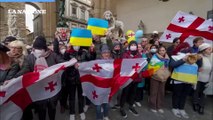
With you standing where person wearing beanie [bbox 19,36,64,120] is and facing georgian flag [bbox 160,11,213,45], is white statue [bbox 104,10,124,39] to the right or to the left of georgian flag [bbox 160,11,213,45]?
left

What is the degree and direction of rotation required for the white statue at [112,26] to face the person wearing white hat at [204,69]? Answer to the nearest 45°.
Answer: approximately 90° to its left

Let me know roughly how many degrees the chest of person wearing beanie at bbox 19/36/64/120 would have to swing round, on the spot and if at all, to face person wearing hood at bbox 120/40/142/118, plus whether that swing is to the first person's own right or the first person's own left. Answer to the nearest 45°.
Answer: approximately 90° to the first person's own left

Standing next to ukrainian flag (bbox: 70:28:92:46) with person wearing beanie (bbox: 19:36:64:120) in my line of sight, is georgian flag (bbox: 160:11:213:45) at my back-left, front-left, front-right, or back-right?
back-left

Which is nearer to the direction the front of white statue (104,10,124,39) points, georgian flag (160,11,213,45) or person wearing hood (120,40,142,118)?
the person wearing hood

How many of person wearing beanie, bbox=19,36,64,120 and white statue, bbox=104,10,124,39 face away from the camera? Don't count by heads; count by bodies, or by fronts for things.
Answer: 0

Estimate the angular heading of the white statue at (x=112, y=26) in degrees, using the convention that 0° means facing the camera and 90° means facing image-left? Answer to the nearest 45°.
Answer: approximately 45°

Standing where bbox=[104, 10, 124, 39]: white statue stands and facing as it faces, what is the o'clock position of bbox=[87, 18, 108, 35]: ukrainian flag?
The ukrainian flag is roughly at 11 o'clock from the white statue.

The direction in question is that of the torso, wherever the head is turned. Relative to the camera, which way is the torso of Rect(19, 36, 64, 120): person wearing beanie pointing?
toward the camera

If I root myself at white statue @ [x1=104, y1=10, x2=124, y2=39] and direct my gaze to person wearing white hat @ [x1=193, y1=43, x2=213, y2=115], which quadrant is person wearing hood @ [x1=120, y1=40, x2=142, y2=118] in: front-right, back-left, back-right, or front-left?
front-right

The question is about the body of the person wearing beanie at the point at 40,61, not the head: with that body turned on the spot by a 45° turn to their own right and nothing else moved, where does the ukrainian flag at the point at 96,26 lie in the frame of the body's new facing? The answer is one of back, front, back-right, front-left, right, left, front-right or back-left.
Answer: back

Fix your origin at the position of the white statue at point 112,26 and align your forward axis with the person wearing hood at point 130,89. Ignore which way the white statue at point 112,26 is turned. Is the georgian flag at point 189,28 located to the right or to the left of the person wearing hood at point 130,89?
left

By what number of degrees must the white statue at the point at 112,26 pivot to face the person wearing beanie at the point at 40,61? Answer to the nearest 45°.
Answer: approximately 45° to its left

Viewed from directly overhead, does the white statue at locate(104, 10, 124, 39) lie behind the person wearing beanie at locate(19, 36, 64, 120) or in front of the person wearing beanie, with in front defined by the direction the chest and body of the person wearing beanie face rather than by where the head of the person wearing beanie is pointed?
behind

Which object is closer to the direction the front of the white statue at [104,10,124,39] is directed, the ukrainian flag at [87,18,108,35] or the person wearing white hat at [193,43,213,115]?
the ukrainian flag
